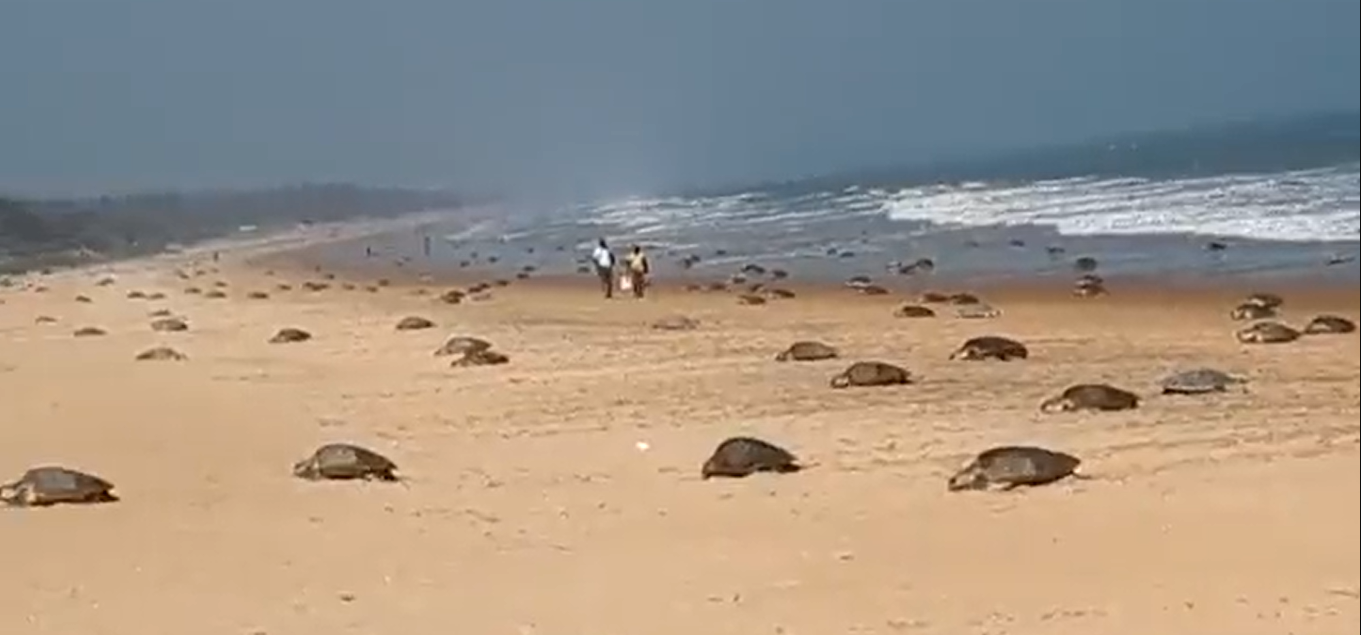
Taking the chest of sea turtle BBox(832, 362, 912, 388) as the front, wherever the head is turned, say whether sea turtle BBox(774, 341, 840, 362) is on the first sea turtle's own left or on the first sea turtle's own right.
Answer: on the first sea turtle's own right

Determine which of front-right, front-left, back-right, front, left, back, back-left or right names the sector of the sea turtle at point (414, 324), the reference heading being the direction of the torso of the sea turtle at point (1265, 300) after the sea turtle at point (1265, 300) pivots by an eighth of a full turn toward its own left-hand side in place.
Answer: front-right

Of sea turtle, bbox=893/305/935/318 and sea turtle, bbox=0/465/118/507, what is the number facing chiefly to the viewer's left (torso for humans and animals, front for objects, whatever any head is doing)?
2

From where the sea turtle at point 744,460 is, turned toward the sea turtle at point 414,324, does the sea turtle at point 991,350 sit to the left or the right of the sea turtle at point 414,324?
right

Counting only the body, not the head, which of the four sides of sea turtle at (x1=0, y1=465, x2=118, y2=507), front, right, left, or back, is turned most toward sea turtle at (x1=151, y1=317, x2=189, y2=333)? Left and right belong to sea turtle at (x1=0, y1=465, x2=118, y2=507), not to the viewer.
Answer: right

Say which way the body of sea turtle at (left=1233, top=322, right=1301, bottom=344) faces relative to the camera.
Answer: to the viewer's left

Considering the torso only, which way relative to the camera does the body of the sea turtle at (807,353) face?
to the viewer's left

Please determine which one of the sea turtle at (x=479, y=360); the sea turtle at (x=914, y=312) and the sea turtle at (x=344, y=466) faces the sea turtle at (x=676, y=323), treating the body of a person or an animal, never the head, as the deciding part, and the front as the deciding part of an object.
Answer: the sea turtle at (x=914, y=312)

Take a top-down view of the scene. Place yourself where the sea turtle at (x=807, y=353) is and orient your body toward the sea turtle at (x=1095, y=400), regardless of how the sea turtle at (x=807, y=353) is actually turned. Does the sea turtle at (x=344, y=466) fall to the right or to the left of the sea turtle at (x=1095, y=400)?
right

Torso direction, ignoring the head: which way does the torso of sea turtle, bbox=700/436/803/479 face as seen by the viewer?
to the viewer's left

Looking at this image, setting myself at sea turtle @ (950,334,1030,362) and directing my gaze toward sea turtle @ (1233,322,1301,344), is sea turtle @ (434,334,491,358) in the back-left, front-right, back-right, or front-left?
back-left

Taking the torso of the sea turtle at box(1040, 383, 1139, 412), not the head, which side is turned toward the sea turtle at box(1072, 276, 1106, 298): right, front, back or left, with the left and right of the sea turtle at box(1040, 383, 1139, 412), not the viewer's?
right

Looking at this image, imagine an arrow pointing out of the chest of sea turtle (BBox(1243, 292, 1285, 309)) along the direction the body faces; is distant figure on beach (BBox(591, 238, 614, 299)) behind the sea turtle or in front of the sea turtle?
in front

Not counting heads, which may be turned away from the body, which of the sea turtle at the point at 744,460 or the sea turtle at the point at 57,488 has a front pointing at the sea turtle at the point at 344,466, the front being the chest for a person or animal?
the sea turtle at the point at 744,460

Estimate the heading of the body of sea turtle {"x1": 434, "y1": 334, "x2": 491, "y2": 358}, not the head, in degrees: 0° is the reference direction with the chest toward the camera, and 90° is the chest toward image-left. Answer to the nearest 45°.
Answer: approximately 90°

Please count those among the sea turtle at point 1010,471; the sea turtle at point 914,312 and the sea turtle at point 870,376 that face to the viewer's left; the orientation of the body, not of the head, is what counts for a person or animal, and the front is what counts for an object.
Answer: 3

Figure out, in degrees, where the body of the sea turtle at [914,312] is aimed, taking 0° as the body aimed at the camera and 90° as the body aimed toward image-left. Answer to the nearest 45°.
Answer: approximately 90°

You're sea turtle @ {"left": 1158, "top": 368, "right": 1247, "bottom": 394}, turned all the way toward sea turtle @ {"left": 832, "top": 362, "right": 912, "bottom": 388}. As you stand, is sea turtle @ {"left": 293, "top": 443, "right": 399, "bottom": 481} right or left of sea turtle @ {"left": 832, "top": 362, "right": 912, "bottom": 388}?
left

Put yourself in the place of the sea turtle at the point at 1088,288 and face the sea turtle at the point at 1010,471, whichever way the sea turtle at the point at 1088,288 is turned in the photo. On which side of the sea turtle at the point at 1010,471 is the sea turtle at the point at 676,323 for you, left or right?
right

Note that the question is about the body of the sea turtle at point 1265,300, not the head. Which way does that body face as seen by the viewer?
to the viewer's left
